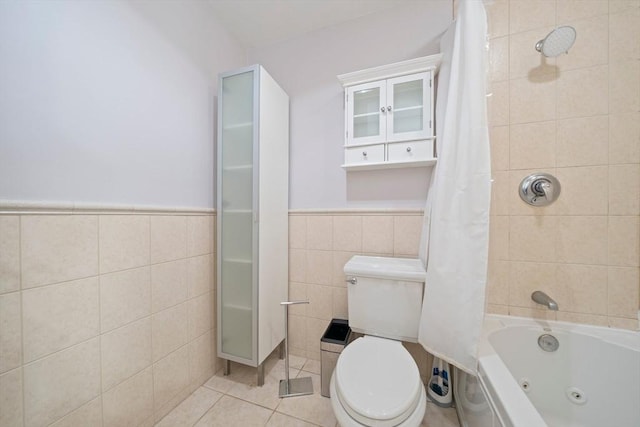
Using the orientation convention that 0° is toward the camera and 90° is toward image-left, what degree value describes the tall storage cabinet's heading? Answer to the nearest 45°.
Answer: approximately 45°

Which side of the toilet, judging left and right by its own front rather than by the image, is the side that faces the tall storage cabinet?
right

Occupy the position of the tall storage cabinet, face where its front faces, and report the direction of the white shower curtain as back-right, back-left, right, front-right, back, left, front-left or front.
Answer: left

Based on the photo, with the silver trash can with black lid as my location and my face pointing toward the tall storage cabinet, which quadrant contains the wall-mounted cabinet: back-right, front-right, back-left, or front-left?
back-right

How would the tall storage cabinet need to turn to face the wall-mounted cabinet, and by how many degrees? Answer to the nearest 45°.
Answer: approximately 135° to its left

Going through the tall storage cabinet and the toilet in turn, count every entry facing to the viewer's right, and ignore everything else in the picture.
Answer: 0

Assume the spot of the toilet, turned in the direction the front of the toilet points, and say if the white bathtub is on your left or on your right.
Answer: on your left

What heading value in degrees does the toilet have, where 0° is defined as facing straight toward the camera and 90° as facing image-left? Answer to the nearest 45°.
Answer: approximately 0°
